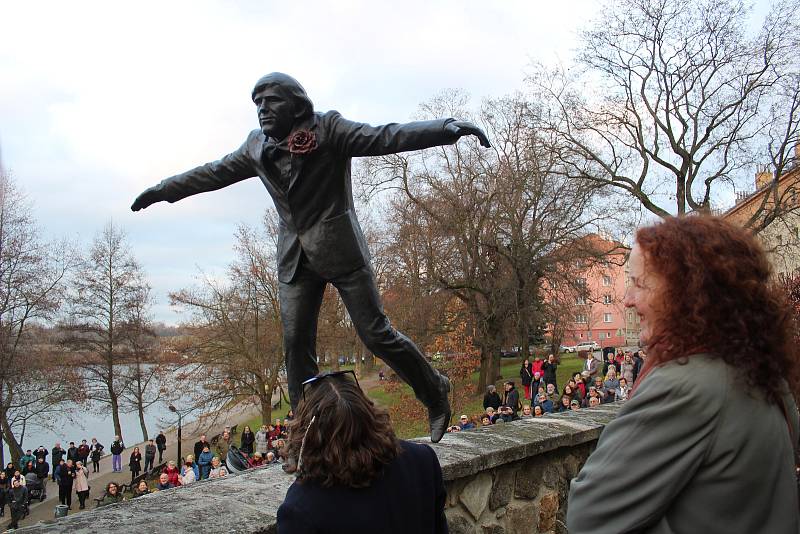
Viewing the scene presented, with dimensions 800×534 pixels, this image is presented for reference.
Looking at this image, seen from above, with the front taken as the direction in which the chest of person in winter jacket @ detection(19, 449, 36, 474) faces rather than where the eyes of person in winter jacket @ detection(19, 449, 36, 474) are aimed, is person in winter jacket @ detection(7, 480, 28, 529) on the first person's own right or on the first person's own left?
on the first person's own right

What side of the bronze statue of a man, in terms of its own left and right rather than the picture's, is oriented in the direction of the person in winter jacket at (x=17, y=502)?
right

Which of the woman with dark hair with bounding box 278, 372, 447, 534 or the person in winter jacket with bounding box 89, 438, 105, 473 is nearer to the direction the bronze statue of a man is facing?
the woman with dark hair

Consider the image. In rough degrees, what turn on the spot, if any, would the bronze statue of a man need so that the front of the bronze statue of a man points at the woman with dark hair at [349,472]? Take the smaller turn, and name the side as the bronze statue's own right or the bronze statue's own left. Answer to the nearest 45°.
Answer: approximately 45° to the bronze statue's own left

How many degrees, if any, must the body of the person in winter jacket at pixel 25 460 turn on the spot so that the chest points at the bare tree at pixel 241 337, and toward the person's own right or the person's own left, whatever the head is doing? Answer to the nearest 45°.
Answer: approximately 135° to the person's own left

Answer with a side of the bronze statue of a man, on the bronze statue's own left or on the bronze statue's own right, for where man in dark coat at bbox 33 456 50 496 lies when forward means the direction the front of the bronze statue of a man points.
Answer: on the bronze statue's own right

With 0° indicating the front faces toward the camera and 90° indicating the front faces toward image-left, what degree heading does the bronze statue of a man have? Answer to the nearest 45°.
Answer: approximately 45°

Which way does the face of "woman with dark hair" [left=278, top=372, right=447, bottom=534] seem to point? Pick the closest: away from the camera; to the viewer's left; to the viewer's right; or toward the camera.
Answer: away from the camera

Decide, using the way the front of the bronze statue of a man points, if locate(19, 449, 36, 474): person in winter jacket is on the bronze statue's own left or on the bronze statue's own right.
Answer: on the bronze statue's own right
